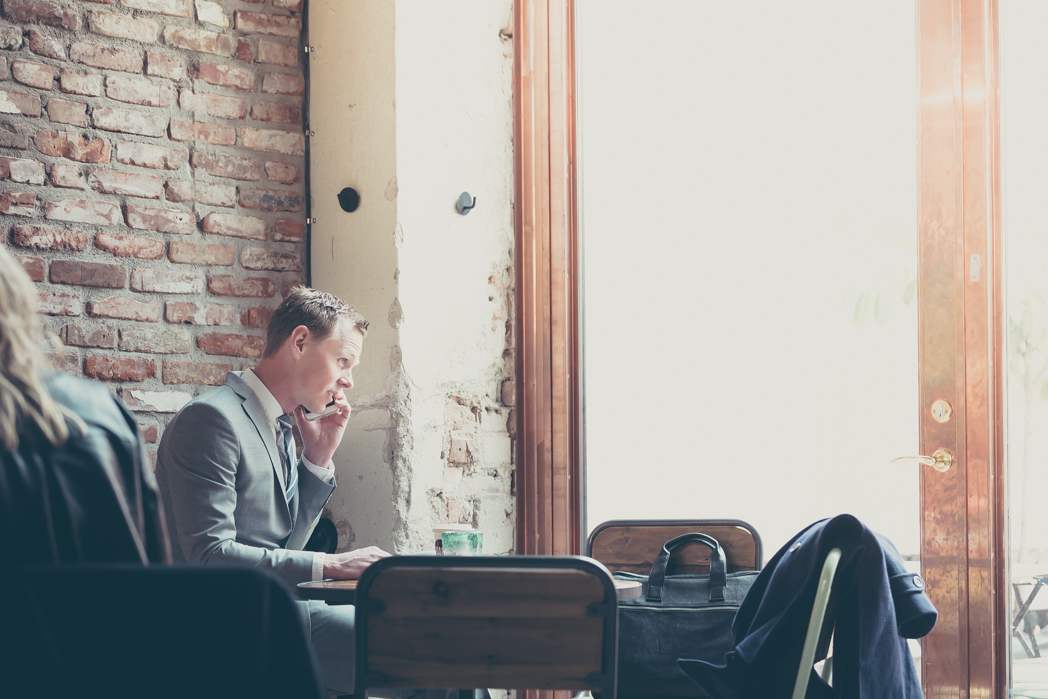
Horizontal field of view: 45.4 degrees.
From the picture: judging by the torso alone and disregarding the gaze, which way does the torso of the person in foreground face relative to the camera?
away from the camera

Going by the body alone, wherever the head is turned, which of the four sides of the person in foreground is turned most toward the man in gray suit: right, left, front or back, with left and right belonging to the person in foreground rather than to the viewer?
front

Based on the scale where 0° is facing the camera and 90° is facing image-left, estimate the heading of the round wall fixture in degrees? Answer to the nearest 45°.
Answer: approximately 45°

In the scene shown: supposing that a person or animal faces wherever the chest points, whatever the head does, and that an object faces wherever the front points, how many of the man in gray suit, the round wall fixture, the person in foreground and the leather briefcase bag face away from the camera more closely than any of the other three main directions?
1

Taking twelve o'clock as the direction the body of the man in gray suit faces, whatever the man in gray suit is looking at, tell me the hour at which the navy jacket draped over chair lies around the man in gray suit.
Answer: The navy jacket draped over chair is roughly at 12 o'clock from the man in gray suit.

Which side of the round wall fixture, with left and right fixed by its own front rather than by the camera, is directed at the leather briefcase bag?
left

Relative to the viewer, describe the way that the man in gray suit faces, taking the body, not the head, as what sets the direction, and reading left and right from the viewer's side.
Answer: facing the viewer and to the right of the viewer

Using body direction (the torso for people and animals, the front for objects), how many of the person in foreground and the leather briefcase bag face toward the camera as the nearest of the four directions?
1

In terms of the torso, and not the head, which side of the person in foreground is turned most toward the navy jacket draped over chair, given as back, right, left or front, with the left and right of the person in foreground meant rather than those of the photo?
right

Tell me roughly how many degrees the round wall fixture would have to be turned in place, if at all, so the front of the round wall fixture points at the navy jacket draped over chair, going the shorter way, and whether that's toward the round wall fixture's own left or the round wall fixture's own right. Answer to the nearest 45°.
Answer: approximately 90° to the round wall fixture's own left

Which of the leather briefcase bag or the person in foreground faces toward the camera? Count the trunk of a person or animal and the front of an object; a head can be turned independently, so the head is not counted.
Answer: the leather briefcase bag

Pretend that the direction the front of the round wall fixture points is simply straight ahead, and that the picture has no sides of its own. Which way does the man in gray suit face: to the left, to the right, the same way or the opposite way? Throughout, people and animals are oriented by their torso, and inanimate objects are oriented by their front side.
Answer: to the left

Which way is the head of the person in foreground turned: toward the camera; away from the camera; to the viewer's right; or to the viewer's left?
away from the camera

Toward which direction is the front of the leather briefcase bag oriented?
toward the camera

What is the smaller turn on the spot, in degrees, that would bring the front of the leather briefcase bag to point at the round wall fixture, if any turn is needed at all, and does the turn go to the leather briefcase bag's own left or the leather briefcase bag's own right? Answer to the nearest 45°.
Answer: approximately 135° to the leather briefcase bag's own right

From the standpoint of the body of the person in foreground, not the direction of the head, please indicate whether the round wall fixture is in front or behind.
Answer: in front

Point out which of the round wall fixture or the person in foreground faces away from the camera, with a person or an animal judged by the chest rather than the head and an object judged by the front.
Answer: the person in foreground
